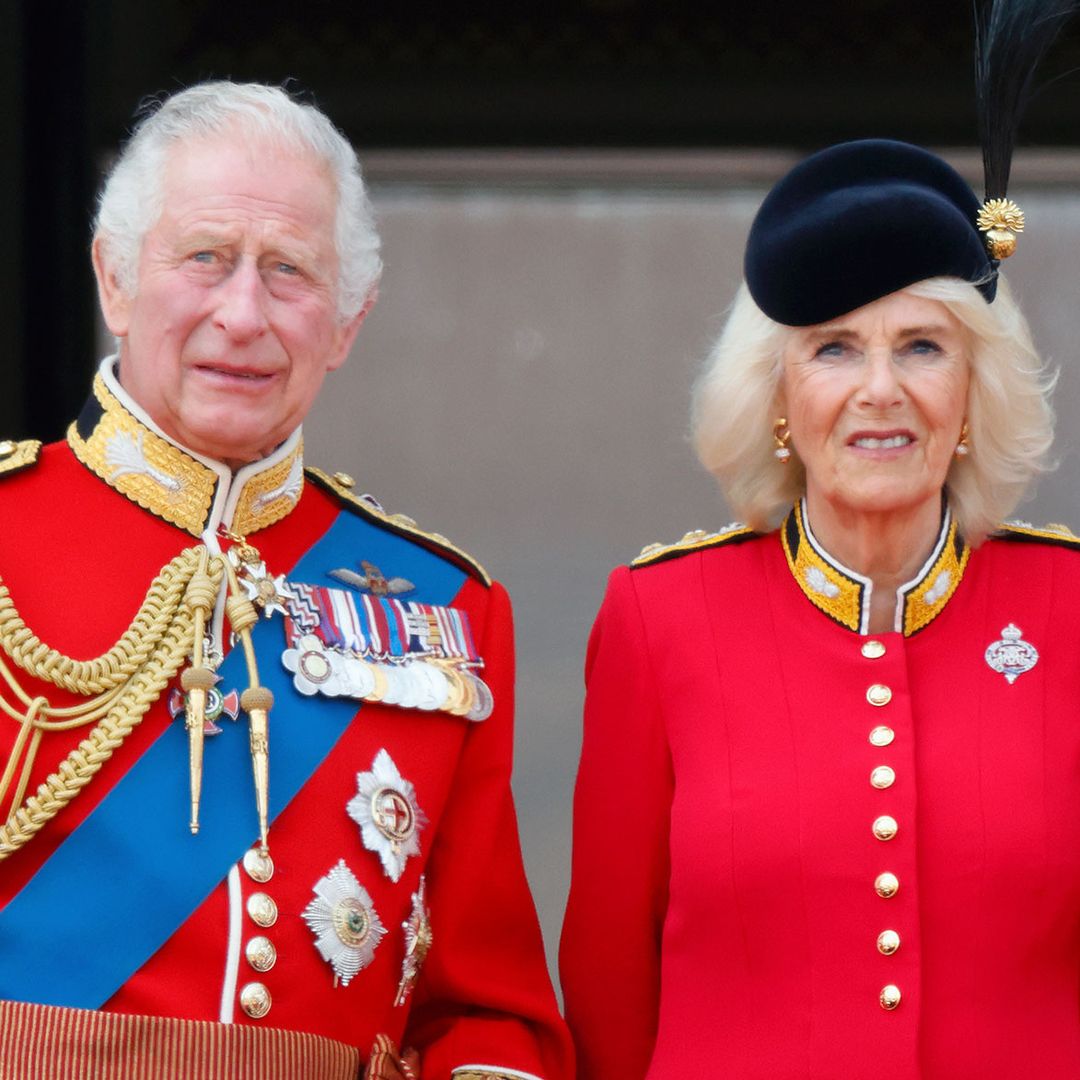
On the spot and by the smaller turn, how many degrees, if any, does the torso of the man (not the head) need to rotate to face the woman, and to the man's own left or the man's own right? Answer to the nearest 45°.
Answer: approximately 90° to the man's own left

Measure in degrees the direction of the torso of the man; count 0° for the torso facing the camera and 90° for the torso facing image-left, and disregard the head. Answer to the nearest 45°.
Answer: approximately 0°

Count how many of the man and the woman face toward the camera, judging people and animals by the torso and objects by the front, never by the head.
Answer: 2

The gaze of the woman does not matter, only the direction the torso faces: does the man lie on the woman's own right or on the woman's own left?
on the woman's own right

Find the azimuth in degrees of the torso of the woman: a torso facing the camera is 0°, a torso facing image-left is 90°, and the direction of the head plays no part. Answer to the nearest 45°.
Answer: approximately 0°
